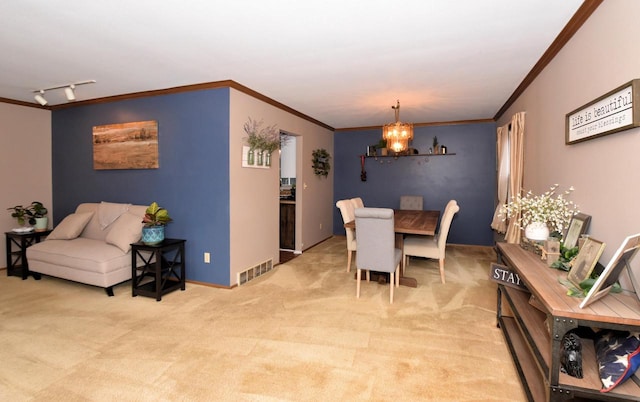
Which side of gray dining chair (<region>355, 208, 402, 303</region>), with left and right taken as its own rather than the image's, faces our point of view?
back

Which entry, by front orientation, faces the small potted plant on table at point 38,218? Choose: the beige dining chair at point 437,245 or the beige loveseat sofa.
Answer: the beige dining chair

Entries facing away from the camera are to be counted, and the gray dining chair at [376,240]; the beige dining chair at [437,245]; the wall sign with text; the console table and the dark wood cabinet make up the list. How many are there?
1

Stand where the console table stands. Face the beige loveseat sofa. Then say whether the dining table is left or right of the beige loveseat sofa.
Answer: right

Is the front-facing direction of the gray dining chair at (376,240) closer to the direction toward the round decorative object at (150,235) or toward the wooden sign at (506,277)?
the round decorative object

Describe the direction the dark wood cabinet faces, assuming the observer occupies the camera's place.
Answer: facing the viewer

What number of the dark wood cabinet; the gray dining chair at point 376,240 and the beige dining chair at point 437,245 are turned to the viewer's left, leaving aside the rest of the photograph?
1

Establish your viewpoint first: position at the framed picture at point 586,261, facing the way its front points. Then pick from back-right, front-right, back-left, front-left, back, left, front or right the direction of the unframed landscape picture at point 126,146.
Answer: front-right

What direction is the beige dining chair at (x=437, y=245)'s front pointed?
to the viewer's left

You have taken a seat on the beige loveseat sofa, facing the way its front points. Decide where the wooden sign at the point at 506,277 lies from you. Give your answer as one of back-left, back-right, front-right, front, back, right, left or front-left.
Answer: left

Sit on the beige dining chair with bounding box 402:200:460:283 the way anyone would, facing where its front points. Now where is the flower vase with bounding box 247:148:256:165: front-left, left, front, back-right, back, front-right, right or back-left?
front

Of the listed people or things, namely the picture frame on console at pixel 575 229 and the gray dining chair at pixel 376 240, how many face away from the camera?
1

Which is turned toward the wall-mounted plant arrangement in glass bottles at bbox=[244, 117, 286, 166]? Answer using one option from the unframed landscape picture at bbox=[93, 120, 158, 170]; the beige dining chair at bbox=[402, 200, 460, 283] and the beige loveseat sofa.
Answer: the beige dining chair

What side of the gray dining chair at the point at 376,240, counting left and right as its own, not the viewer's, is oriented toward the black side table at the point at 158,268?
left

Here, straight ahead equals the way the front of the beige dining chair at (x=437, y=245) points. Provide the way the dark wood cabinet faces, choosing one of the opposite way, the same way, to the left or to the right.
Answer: to the left

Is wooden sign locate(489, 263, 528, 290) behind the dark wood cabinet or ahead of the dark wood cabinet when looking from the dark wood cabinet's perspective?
ahead

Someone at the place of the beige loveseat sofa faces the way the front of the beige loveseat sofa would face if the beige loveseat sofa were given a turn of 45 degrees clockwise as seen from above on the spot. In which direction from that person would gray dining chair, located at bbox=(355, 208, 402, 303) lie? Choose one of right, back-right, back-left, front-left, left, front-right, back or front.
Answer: back-left

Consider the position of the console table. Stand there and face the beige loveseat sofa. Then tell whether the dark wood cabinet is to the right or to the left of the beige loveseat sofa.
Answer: right

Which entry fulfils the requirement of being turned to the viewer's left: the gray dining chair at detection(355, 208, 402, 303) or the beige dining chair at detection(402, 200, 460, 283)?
the beige dining chair at detection(402, 200, 460, 283)

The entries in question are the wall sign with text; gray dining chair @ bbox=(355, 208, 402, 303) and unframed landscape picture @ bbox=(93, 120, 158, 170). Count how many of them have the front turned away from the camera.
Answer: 1

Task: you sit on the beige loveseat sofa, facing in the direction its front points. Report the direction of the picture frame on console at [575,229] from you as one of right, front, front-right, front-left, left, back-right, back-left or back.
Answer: left
